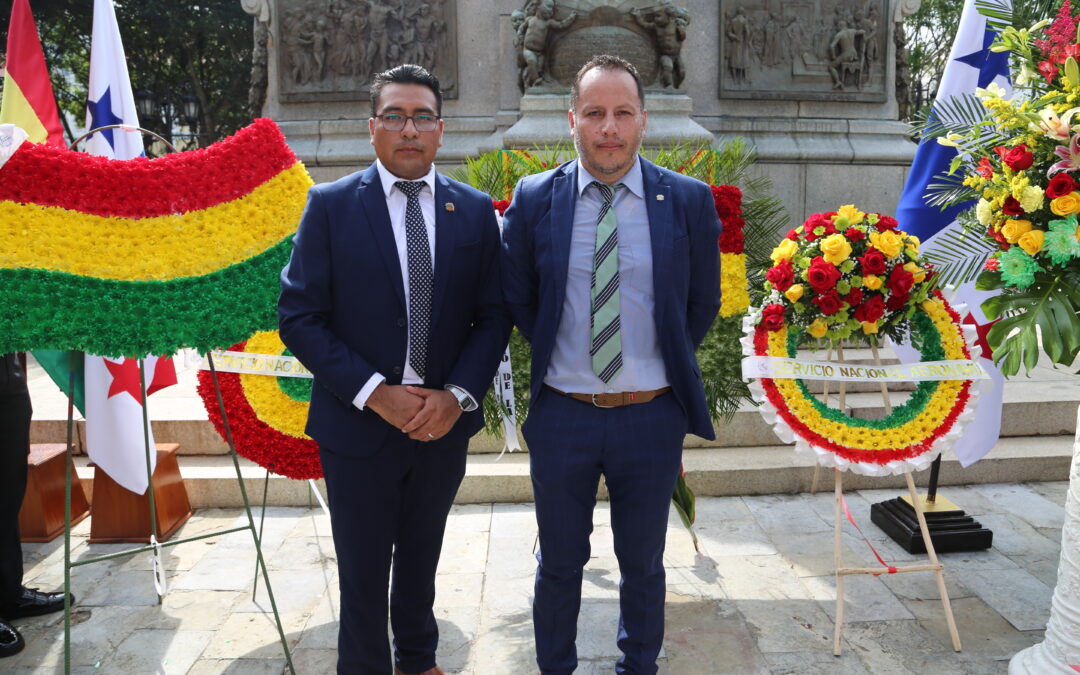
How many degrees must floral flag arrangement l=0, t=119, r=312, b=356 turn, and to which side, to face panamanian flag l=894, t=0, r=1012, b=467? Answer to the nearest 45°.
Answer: approximately 90° to its left

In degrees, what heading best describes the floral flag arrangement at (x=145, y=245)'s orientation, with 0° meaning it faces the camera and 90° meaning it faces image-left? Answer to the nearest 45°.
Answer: approximately 0°
